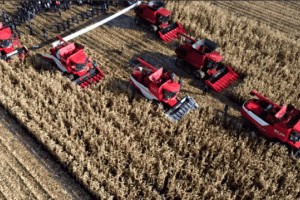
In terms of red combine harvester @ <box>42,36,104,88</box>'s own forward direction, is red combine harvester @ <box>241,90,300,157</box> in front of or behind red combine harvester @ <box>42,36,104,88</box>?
in front

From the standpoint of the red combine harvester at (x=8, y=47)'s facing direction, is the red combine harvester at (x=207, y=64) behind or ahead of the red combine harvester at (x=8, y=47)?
ahead

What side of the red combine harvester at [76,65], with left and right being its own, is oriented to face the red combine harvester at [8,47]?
back

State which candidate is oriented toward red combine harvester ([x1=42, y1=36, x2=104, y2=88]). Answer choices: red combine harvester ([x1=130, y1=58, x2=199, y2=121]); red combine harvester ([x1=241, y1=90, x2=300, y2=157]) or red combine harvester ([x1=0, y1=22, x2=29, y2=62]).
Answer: red combine harvester ([x1=0, y1=22, x2=29, y2=62])

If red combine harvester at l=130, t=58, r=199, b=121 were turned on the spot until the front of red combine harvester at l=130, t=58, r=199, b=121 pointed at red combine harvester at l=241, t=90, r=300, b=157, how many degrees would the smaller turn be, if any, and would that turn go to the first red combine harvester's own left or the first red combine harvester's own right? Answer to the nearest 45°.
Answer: approximately 45° to the first red combine harvester's own left

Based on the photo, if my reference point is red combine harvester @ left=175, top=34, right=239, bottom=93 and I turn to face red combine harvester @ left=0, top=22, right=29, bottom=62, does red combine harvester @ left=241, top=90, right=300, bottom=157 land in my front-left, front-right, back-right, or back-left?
back-left

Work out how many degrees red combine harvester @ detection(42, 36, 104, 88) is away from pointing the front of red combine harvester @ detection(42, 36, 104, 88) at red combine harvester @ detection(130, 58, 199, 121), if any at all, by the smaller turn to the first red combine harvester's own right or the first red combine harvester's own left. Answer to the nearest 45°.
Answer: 0° — it already faces it

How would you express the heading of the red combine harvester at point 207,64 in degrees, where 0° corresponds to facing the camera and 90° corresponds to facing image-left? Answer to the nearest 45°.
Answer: approximately 315°

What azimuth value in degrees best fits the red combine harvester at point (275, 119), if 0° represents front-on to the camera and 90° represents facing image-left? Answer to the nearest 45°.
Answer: approximately 315°

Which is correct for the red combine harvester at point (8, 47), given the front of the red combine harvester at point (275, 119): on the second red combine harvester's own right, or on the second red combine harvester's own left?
on the second red combine harvester's own right

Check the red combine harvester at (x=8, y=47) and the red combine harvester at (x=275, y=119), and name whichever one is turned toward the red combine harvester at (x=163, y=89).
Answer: the red combine harvester at (x=8, y=47)
